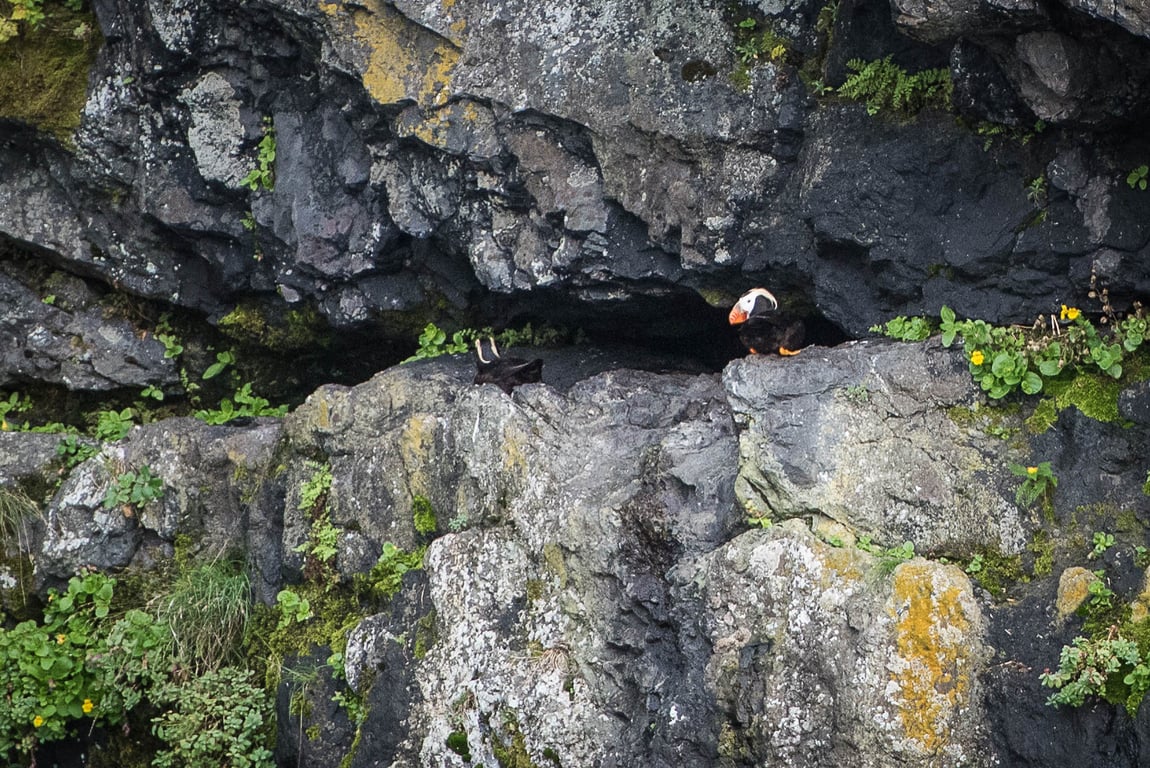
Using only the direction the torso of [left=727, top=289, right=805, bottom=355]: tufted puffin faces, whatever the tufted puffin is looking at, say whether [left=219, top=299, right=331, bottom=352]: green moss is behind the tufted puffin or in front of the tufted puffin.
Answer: in front

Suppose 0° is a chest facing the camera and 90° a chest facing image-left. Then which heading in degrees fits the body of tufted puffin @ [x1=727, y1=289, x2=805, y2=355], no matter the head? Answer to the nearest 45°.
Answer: approximately 90°

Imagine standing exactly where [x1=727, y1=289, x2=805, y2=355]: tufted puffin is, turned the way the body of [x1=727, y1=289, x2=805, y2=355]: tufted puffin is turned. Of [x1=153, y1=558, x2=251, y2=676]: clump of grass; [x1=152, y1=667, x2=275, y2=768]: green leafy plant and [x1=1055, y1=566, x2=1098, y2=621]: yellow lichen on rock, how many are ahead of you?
2

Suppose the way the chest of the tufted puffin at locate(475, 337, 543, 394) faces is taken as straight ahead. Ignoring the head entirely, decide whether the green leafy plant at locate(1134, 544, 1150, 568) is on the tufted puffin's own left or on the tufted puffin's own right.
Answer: on the tufted puffin's own left

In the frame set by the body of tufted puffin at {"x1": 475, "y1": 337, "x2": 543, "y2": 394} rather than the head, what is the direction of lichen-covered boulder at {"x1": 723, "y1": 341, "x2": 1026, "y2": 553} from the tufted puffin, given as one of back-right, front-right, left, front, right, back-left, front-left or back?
back-left

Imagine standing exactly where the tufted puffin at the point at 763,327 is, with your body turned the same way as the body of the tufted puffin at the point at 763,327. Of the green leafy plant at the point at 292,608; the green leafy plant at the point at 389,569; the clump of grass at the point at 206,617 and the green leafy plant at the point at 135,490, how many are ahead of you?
4

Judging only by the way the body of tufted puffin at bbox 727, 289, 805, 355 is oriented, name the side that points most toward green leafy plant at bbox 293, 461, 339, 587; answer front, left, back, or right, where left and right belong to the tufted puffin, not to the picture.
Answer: front

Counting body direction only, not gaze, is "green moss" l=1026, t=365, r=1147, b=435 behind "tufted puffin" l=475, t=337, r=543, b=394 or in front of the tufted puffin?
behind

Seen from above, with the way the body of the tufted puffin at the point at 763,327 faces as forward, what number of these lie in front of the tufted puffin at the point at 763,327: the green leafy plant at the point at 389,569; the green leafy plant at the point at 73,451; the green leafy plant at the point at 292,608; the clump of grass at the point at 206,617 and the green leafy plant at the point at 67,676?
5

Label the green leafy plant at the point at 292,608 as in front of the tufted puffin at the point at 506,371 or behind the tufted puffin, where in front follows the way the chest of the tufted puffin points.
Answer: in front

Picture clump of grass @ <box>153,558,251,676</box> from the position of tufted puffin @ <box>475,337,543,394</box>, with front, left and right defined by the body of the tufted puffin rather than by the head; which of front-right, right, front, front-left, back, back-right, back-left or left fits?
front

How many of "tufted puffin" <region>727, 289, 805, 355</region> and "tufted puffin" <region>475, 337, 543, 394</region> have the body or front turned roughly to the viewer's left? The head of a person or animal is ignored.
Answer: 2

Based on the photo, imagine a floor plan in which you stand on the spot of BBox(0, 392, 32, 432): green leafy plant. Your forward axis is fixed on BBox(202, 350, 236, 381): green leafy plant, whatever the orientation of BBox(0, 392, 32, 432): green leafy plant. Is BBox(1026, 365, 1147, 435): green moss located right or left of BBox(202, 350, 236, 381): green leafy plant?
right

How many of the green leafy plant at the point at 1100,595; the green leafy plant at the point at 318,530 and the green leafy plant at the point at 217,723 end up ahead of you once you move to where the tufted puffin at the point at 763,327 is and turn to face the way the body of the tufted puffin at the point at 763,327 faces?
2

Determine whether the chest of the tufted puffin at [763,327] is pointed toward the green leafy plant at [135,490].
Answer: yes
